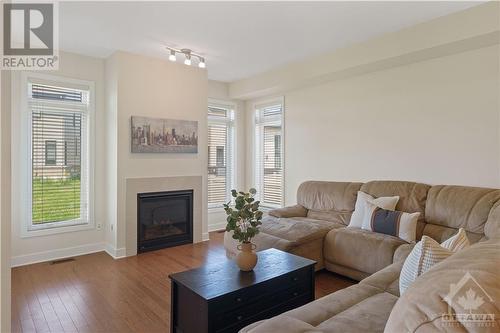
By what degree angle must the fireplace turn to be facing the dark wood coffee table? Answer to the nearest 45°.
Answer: approximately 45° to its right

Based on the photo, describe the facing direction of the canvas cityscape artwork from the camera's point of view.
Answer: facing the viewer and to the right of the viewer

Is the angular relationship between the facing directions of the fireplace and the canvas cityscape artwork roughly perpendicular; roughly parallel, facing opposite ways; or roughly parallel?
roughly parallel

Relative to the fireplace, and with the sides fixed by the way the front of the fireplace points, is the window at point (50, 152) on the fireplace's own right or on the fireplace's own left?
on the fireplace's own right

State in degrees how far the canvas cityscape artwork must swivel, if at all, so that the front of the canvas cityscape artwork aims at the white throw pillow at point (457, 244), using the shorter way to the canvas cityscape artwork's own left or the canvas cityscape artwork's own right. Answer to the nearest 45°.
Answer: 0° — it already faces it

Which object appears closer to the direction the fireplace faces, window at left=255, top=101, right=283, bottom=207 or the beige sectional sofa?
the beige sectional sofa

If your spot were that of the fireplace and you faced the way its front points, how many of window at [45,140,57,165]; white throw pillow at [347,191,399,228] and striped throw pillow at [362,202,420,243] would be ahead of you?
2

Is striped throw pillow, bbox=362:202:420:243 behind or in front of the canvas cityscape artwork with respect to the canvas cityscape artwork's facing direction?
in front

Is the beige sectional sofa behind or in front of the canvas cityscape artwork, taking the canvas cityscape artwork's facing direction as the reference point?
in front

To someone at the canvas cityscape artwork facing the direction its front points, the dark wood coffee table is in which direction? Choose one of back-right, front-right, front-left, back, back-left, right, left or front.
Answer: front-right

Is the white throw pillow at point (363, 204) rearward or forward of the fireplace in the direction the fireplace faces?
forward

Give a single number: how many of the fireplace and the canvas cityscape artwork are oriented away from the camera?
0

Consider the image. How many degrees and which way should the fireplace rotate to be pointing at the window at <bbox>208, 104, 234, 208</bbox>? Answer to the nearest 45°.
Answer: approximately 90° to its left
